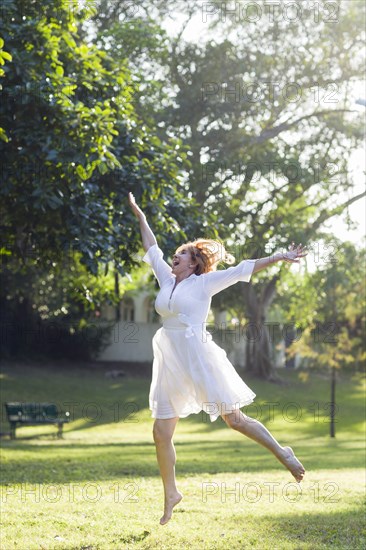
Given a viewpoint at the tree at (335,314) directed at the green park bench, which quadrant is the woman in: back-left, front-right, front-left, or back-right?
front-left

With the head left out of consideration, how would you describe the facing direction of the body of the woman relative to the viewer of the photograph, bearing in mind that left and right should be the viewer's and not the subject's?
facing the viewer and to the left of the viewer

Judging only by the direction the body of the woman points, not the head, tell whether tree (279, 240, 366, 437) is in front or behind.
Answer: behind

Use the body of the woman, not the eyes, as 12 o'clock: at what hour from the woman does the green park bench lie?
The green park bench is roughly at 4 o'clock from the woman.

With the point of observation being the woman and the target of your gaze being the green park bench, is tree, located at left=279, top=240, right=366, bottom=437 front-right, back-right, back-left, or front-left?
front-right

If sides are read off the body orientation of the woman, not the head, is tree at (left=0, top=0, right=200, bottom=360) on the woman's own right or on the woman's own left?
on the woman's own right
